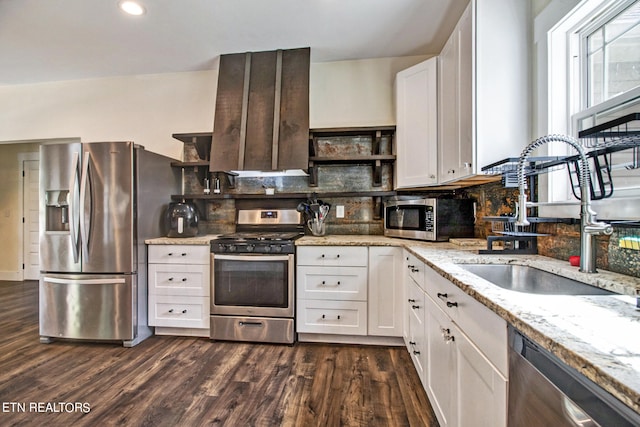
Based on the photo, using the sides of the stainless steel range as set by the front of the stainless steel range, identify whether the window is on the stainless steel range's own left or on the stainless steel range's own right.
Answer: on the stainless steel range's own left

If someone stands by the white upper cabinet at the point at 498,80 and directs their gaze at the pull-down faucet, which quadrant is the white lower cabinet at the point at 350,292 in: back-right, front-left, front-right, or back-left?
back-right

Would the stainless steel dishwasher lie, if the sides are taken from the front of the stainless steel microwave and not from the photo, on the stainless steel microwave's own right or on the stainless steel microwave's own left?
on the stainless steel microwave's own left

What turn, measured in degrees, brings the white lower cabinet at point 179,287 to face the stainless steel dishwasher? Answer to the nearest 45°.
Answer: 0° — it already faces it

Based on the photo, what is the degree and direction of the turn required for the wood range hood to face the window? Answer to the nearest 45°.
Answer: approximately 45° to its left

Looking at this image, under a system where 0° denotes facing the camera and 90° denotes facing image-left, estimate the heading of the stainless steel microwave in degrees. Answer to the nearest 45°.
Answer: approximately 45°

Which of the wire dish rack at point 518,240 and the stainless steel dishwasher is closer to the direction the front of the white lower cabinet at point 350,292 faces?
the stainless steel dishwasher

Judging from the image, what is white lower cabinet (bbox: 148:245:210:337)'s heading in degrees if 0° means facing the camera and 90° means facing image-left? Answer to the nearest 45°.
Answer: approximately 0°

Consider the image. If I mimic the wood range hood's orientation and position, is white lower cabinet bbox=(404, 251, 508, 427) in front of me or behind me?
in front

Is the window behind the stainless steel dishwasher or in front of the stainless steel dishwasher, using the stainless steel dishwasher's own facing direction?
behind

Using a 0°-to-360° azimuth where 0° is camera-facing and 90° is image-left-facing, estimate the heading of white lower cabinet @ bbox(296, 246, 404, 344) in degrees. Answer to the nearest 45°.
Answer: approximately 0°

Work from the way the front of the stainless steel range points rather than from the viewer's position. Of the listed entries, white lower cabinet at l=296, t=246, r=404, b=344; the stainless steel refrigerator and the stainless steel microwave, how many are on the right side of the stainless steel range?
1

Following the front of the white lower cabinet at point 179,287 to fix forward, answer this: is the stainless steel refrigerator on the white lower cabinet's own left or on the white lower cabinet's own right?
on the white lower cabinet's own right
